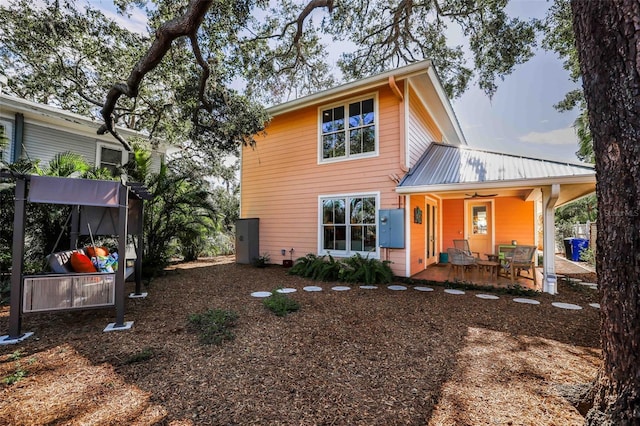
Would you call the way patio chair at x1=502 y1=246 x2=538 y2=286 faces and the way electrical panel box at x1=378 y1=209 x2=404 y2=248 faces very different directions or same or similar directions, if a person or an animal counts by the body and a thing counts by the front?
very different directions

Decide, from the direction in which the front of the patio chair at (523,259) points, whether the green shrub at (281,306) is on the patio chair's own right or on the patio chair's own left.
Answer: on the patio chair's own left

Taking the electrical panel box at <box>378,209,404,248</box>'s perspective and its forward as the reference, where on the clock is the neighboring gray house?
The neighboring gray house is roughly at 3 o'clock from the electrical panel box.

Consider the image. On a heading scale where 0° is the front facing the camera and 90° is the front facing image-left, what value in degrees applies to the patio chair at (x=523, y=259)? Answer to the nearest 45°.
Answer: approximately 135°

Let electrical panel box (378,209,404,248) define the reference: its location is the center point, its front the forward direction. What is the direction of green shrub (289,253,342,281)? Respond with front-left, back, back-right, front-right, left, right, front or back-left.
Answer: right

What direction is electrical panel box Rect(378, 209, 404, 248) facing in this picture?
toward the camera

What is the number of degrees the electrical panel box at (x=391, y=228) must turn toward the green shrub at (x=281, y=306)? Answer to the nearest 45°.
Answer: approximately 45° to its right

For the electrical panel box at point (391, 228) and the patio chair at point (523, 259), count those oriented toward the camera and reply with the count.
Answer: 1

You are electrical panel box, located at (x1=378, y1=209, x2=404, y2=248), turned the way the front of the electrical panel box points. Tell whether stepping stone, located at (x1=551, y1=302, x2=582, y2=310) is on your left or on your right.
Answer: on your left

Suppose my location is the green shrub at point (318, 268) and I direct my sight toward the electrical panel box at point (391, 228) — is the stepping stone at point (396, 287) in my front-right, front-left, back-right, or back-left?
front-right
